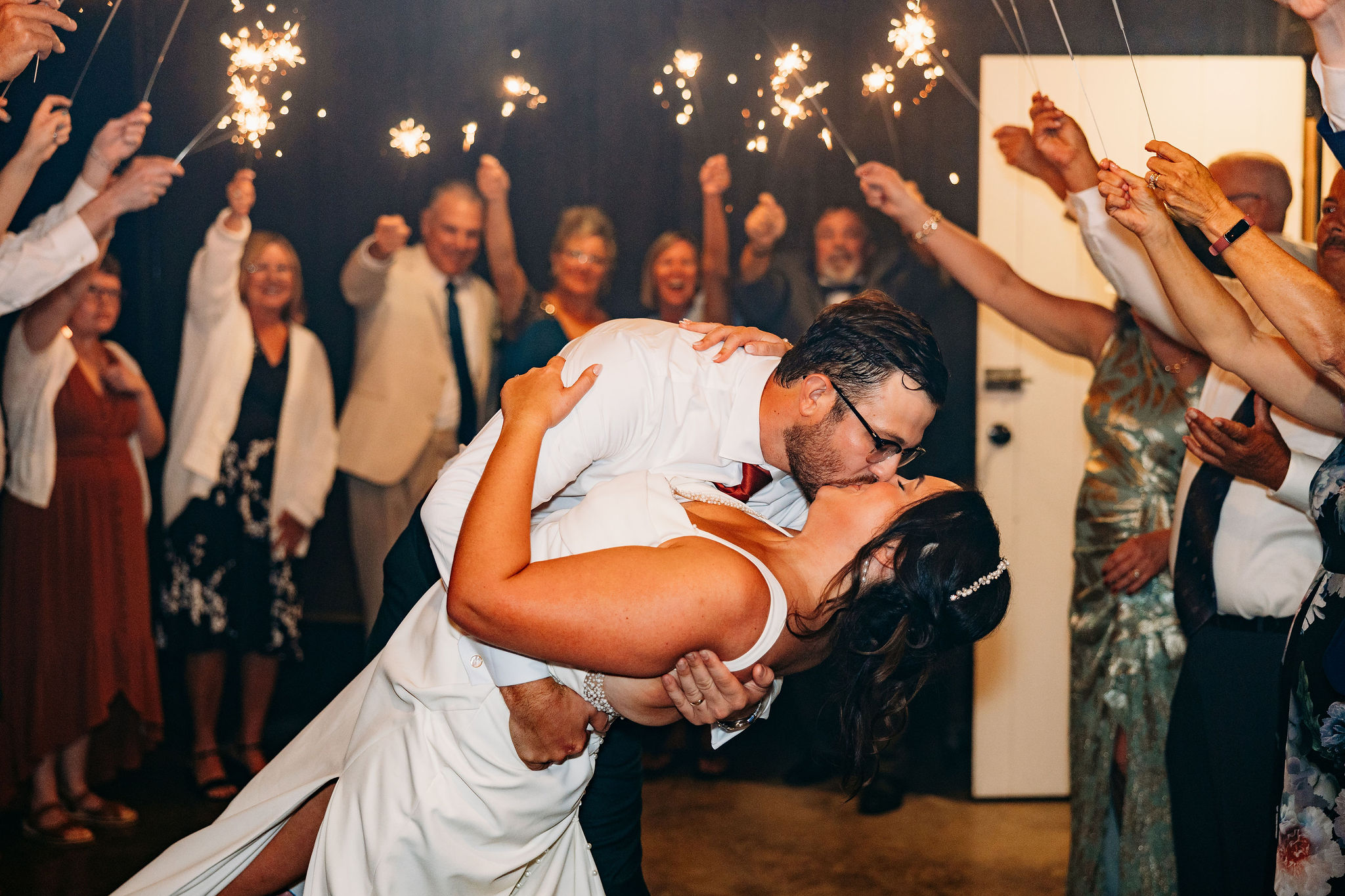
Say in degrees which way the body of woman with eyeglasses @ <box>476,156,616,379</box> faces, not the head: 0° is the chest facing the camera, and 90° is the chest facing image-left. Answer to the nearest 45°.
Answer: approximately 0°

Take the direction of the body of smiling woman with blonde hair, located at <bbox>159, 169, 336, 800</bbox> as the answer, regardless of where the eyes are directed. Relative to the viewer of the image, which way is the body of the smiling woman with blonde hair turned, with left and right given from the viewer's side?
facing the viewer

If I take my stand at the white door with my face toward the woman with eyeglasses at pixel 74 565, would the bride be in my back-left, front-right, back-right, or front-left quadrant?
front-left

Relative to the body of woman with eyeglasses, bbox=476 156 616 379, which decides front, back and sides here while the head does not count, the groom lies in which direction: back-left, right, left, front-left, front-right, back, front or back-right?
front

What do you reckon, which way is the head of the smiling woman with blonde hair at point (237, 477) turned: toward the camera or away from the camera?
toward the camera

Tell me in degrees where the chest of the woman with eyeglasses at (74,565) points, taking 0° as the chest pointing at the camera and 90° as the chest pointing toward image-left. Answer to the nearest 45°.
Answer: approximately 315°

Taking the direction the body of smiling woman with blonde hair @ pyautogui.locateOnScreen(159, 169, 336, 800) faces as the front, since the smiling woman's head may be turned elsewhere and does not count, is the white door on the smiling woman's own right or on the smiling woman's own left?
on the smiling woman's own left

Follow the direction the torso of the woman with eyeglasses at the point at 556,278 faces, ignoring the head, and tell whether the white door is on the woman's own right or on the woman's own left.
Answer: on the woman's own left

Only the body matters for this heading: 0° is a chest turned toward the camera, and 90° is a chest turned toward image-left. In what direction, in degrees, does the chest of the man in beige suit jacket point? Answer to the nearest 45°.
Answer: approximately 315°

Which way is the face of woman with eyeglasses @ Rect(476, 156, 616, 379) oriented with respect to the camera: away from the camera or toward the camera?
toward the camera
